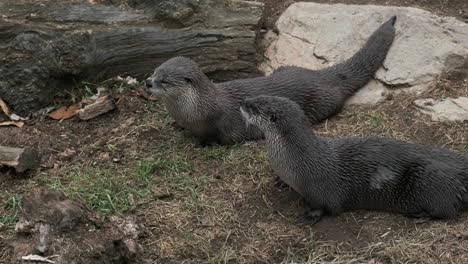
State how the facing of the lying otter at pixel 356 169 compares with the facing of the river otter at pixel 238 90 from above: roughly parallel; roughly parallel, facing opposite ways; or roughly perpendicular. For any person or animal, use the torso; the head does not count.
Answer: roughly parallel

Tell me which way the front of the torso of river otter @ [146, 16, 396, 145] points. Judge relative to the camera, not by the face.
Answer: to the viewer's left

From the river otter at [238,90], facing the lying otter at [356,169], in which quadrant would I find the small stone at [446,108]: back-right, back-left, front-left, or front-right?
front-left

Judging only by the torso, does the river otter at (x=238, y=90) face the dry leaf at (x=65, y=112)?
yes

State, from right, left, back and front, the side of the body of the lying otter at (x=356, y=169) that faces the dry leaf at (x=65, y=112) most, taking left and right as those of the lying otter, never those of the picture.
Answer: front

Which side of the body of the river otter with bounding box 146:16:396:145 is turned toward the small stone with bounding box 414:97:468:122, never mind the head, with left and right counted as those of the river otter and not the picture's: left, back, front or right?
back

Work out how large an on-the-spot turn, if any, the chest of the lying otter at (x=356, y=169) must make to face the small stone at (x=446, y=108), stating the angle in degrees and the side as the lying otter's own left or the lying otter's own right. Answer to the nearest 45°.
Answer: approximately 135° to the lying otter's own right

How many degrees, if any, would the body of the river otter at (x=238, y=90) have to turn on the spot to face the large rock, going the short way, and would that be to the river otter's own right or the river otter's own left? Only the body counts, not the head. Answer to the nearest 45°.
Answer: approximately 135° to the river otter's own right

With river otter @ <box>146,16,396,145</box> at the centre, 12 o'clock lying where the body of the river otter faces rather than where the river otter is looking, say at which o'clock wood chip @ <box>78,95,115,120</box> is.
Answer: The wood chip is roughly at 12 o'clock from the river otter.

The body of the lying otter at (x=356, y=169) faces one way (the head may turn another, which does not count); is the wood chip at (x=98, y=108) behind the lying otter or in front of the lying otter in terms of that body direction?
in front

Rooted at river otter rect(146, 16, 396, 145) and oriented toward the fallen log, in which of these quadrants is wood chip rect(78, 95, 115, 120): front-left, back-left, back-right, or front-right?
front-left

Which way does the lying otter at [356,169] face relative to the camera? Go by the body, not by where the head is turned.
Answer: to the viewer's left

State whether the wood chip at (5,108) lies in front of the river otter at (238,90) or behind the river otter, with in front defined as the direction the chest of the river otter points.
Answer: in front

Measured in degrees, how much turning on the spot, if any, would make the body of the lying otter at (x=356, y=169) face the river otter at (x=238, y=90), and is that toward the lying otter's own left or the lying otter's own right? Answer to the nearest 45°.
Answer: approximately 45° to the lying otter's own right

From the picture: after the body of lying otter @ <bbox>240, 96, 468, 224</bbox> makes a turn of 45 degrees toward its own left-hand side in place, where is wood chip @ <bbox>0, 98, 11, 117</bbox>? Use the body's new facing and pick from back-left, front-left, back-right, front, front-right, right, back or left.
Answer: front-right

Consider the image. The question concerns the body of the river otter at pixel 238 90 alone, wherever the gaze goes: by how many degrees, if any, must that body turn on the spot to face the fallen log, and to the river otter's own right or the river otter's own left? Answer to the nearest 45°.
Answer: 0° — it already faces it

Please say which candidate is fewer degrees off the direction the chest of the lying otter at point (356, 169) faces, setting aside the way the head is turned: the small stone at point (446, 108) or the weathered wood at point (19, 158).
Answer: the weathered wood

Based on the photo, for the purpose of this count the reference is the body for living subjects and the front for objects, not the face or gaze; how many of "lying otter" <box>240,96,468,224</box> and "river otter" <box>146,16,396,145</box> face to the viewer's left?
2
